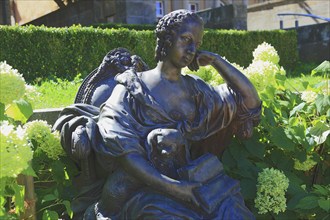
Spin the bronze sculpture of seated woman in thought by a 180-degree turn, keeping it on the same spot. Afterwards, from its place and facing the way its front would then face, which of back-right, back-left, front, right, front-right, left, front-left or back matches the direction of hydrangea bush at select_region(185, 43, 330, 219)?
right

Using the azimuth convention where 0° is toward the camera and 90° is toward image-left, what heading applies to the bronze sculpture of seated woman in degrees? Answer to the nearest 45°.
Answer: approximately 315°

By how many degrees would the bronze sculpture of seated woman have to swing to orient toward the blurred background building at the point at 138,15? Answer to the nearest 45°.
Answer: approximately 135° to its left

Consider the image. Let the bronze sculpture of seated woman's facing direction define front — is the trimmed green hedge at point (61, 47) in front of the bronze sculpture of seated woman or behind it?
behind
